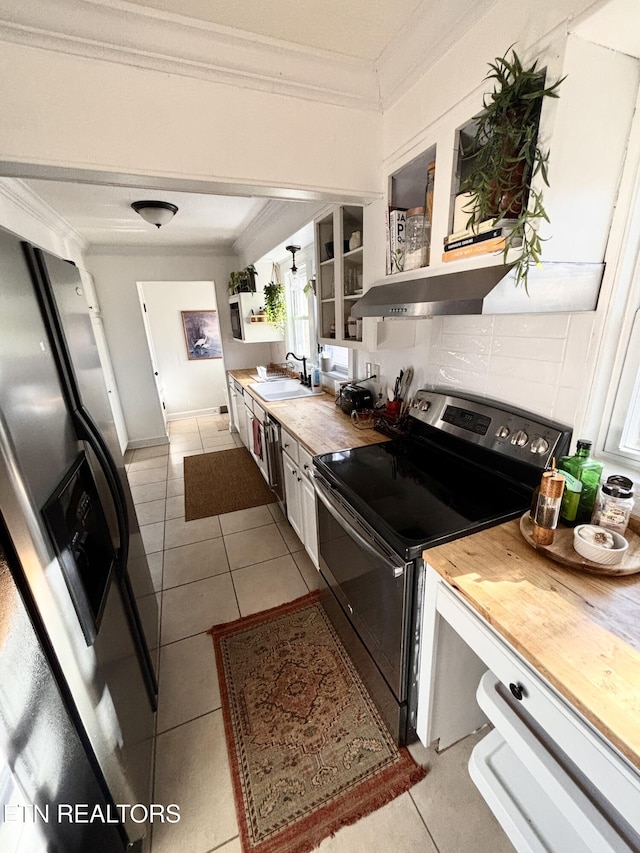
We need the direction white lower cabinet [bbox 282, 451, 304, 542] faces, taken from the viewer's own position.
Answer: facing to the left of the viewer

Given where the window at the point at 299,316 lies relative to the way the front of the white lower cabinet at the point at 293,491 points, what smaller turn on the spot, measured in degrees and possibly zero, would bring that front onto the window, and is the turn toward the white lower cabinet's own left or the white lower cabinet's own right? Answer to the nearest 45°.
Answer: approximately 90° to the white lower cabinet's own right

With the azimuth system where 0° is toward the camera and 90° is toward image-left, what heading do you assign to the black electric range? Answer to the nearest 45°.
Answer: approximately 45°

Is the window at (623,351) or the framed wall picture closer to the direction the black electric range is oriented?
the framed wall picture

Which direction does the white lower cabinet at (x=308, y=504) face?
to the viewer's left

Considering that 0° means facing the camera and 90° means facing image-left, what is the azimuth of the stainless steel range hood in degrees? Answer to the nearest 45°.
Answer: approximately 45°

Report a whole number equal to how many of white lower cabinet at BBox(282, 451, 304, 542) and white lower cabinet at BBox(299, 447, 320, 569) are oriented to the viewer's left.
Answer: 2

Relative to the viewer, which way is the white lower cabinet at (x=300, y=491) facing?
to the viewer's left
